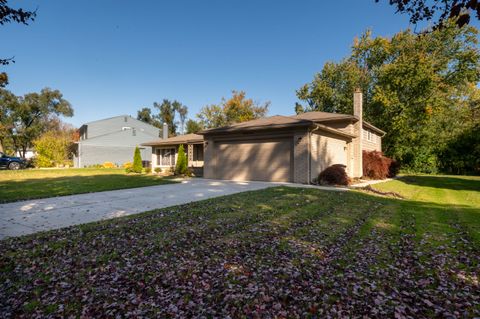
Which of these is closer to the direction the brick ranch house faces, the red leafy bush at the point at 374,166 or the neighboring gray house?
the neighboring gray house

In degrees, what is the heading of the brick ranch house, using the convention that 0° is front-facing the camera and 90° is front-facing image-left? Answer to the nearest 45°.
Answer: approximately 45°

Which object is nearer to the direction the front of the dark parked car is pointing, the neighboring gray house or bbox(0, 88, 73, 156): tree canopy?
the neighboring gray house

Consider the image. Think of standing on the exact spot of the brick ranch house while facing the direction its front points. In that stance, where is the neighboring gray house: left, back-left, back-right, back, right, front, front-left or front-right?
right

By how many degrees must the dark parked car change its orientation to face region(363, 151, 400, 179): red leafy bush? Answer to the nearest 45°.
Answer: approximately 45° to its right

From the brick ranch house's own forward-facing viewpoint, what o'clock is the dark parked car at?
The dark parked car is roughly at 2 o'clock from the brick ranch house.

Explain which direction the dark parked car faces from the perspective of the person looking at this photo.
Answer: facing to the right of the viewer

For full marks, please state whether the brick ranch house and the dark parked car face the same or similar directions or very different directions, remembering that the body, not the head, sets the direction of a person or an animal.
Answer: very different directions

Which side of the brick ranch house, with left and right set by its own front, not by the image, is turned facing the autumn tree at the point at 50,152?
right
